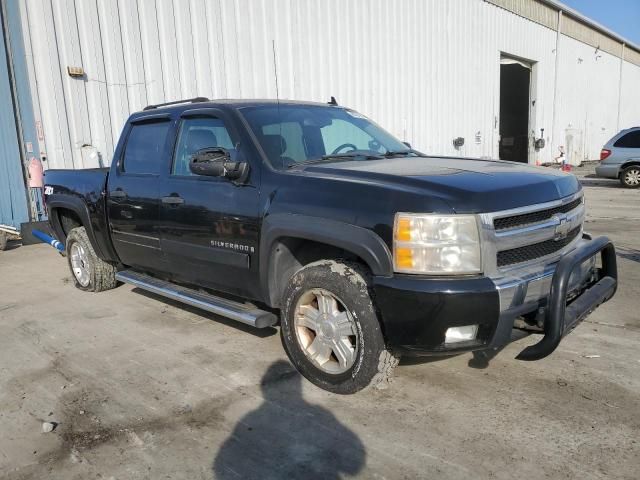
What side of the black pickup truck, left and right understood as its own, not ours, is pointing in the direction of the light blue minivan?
left

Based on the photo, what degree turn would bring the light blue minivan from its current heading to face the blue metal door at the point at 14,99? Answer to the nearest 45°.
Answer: approximately 135° to its right

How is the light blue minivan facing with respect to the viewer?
to the viewer's right

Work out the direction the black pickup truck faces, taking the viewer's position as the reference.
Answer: facing the viewer and to the right of the viewer

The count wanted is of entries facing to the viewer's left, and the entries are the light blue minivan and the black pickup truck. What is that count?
0

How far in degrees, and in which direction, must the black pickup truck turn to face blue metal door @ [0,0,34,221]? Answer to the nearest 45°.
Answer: approximately 180°
